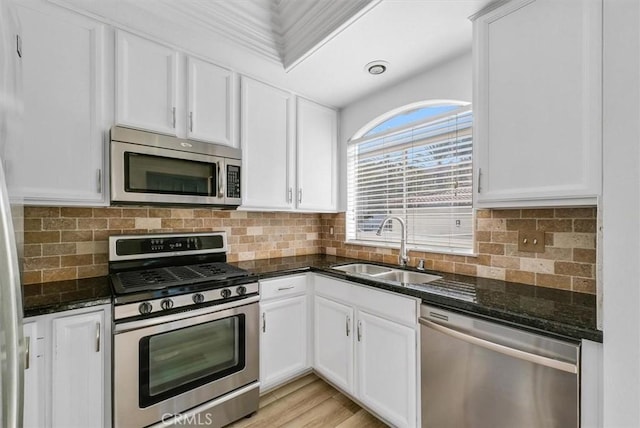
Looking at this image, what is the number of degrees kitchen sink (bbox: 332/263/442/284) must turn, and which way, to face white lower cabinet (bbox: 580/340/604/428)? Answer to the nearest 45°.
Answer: approximately 90° to its left

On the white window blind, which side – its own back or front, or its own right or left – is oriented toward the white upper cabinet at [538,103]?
left

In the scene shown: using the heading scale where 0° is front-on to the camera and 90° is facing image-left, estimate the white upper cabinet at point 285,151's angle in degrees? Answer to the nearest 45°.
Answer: approximately 315°

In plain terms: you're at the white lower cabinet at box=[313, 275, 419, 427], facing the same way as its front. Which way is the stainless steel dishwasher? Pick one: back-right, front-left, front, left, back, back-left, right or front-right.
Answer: left

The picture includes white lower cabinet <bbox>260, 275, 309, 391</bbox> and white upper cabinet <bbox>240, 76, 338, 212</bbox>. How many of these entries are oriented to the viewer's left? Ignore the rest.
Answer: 0

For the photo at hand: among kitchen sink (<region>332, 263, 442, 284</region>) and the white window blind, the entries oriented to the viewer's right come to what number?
0

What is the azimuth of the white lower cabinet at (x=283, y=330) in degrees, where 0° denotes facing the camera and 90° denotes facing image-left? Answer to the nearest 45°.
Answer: approximately 315°

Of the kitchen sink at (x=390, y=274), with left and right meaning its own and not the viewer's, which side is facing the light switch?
left

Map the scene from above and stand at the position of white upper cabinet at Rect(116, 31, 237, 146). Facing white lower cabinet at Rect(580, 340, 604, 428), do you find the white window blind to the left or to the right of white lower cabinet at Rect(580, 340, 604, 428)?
left
